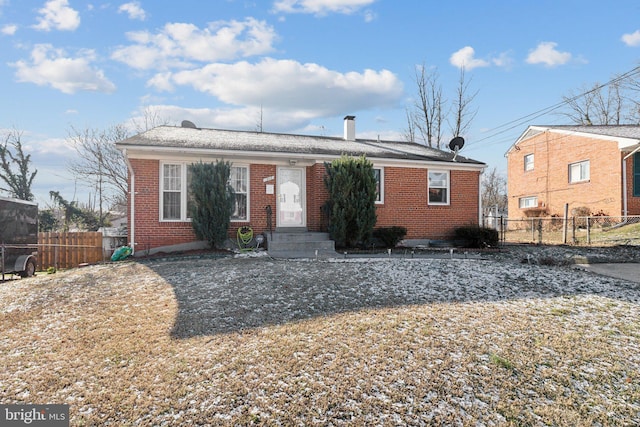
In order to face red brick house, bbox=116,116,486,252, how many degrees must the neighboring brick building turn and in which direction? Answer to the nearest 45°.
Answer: approximately 90° to its right

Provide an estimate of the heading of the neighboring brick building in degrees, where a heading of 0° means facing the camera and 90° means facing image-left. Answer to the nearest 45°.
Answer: approximately 315°

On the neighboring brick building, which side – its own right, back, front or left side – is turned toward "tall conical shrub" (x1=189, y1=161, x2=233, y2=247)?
right

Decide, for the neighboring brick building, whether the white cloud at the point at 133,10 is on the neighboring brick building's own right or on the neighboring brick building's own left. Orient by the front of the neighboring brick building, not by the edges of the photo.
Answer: on the neighboring brick building's own right

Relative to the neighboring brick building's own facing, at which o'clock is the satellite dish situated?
The satellite dish is roughly at 2 o'clock from the neighboring brick building.

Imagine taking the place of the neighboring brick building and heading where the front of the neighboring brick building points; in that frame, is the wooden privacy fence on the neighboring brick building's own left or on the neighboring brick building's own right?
on the neighboring brick building's own right
